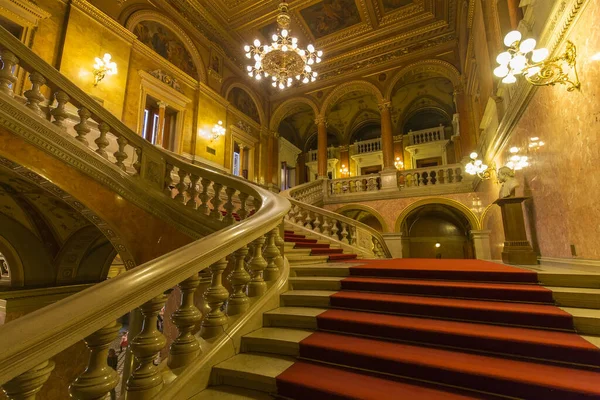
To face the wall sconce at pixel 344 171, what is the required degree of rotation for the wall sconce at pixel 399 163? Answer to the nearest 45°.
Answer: approximately 90° to its right

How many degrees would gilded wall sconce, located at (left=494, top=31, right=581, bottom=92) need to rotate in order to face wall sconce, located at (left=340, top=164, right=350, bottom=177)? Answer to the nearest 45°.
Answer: approximately 45° to its right

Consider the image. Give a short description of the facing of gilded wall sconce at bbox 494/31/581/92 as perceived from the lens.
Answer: facing to the left of the viewer

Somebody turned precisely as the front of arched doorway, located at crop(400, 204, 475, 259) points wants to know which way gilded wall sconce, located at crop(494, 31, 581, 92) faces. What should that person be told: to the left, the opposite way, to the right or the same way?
to the right

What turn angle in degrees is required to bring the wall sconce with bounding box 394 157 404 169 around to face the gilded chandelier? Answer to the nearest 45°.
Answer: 0° — it already faces it

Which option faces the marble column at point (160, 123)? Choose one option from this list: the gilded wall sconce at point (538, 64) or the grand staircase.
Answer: the gilded wall sconce

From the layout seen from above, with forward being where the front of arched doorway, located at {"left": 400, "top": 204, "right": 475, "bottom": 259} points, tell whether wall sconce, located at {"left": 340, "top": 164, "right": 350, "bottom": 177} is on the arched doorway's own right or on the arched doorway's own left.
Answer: on the arched doorway's own right

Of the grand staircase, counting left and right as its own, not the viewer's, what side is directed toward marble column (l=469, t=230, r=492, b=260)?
back

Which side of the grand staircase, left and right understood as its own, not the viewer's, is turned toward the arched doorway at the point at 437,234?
back
